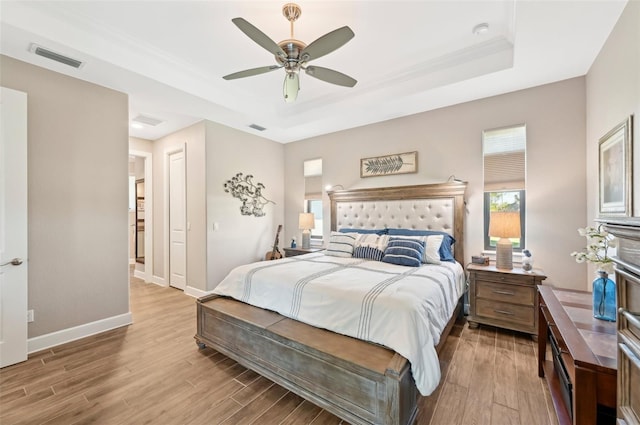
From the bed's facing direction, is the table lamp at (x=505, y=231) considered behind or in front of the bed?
behind

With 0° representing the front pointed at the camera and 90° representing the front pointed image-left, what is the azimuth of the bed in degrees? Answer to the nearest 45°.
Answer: approximately 45°

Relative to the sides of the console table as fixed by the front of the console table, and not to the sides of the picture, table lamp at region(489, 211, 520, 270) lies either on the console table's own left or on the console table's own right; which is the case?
on the console table's own right

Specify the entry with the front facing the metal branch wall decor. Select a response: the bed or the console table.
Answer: the console table

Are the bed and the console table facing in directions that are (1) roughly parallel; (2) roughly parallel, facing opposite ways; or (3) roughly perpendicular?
roughly perpendicular

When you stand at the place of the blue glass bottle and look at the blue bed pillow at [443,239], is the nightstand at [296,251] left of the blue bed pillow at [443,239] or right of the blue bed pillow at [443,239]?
left

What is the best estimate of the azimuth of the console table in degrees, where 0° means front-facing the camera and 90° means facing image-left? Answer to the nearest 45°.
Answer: approximately 90°

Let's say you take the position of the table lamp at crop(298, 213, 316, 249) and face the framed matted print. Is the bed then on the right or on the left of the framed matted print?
right

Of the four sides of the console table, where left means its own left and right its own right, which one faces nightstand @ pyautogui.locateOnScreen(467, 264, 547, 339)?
right

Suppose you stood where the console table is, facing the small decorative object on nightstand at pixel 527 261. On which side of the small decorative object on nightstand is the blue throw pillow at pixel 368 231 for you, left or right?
left

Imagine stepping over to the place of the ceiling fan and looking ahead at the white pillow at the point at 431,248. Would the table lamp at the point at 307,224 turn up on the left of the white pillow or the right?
left

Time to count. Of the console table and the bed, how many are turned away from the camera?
0

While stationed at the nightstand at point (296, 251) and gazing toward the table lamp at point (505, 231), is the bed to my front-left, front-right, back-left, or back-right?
front-right

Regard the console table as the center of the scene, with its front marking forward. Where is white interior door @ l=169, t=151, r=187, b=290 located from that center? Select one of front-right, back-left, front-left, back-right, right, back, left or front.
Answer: front

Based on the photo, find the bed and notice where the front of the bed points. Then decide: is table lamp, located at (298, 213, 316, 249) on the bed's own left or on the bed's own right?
on the bed's own right
